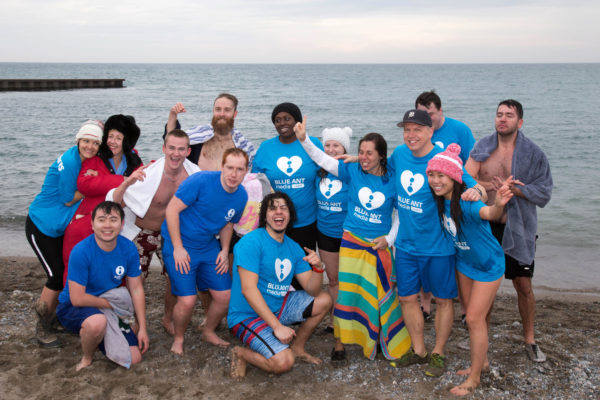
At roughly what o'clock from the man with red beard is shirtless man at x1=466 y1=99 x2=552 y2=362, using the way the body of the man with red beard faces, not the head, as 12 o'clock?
The shirtless man is roughly at 10 o'clock from the man with red beard.

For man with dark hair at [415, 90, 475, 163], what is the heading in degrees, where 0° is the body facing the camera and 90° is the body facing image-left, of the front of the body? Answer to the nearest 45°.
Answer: approximately 45°

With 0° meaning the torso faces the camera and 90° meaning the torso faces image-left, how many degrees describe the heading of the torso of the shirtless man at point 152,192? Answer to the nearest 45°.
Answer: approximately 315°

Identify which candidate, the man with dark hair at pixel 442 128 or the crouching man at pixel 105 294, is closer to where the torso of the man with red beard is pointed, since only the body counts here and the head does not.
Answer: the crouching man

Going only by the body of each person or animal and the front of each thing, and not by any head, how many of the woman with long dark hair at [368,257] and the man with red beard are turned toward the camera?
2
